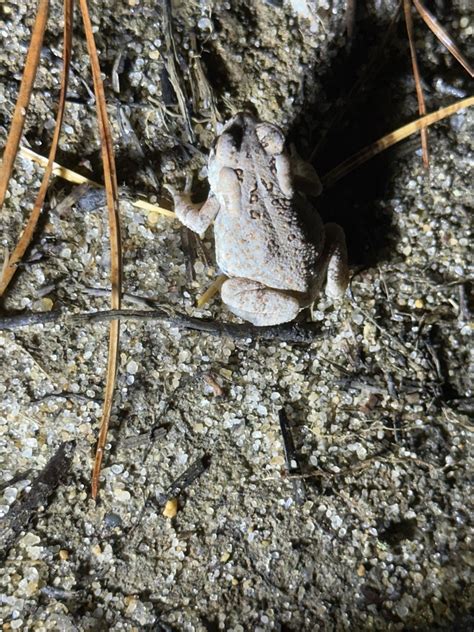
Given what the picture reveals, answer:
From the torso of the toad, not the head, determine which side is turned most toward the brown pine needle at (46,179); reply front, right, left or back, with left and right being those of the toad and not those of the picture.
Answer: left

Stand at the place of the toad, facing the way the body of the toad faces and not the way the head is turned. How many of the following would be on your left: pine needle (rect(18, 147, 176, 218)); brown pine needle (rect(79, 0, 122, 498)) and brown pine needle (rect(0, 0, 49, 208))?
3

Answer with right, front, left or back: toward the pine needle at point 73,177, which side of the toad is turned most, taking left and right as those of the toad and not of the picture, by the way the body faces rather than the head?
left

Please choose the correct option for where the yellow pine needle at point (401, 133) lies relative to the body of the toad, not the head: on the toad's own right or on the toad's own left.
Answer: on the toad's own right

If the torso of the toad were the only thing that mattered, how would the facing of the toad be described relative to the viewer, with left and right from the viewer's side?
facing away from the viewer

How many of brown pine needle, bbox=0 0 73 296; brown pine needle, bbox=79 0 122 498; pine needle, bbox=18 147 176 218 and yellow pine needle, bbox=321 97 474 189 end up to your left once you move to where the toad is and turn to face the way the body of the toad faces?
3

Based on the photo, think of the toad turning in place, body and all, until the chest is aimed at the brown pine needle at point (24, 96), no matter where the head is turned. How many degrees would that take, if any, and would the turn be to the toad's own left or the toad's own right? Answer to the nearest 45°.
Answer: approximately 90° to the toad's own left
